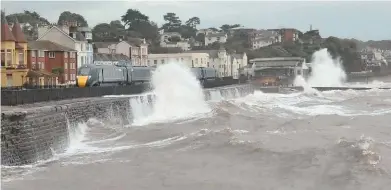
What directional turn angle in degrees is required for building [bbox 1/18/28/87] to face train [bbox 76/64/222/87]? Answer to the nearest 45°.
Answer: approximately 45° to its left

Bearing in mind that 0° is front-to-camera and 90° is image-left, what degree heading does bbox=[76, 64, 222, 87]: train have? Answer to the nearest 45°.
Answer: approximately 45°

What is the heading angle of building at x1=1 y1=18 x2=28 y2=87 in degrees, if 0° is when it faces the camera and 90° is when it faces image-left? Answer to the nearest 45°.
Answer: approximately 315°

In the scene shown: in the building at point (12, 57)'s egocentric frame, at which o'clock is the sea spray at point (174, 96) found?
The sea spray is roughly at 11 o'clock from the building.

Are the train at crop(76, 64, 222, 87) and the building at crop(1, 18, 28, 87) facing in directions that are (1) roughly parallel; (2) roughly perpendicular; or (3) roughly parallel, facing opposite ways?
roughly perpendicular
